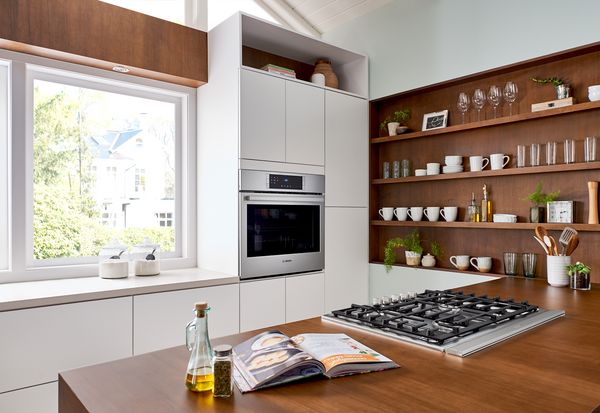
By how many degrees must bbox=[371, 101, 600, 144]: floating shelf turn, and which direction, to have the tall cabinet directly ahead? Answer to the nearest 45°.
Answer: approximately 45° to its right

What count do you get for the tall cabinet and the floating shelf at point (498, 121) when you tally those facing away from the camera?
0

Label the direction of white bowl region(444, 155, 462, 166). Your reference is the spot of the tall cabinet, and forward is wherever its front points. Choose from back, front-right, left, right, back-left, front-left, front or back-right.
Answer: front-left

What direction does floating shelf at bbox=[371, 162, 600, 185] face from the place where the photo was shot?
facing the viewer and to the left of the viewer

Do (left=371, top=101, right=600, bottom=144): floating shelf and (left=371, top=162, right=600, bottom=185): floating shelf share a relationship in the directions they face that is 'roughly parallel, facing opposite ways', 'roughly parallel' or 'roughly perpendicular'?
roughly parallel

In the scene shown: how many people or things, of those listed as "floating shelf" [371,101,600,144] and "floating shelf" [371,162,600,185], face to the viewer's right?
0

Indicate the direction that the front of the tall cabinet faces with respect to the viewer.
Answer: facing the viewer and to the right of the viewer
